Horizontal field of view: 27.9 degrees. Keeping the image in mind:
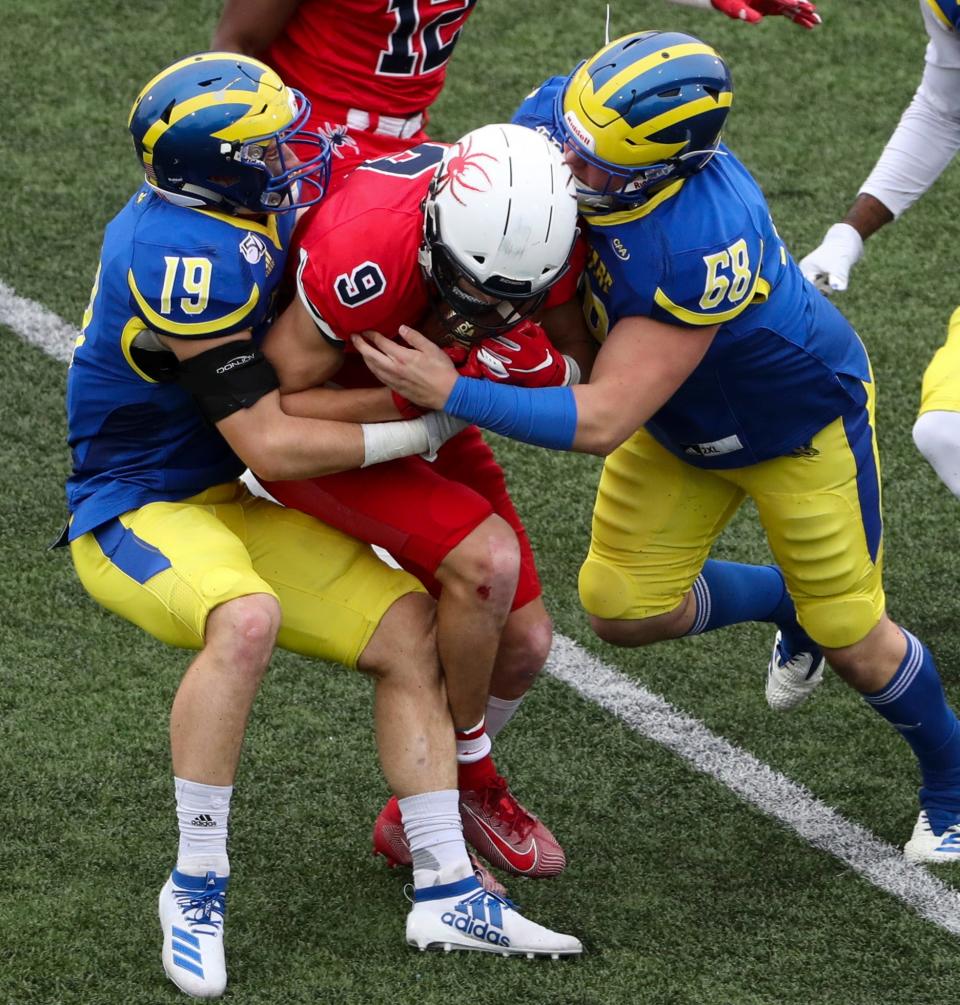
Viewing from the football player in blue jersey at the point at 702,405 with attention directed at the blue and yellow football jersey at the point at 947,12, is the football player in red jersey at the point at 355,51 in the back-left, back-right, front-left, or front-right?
front-left

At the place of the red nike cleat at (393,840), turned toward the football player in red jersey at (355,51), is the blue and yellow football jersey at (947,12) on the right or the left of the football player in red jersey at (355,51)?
right

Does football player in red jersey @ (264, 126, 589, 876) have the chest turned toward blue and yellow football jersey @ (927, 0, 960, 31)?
no

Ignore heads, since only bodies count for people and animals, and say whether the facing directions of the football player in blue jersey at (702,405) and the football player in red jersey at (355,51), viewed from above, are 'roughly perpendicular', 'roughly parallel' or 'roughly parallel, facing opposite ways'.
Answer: roughly perpendicular

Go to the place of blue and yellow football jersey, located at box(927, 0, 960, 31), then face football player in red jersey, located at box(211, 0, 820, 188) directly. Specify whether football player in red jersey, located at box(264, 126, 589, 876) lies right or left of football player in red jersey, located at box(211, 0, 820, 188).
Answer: left

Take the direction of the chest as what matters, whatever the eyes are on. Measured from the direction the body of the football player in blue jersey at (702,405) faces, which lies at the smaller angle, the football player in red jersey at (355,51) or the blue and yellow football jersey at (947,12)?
the football player in red jersey

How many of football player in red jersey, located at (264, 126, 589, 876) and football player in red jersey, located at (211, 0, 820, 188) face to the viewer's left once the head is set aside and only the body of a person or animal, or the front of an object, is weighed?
0

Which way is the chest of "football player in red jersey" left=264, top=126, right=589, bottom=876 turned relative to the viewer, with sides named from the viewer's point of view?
facing the viewer and to the right of the viewer

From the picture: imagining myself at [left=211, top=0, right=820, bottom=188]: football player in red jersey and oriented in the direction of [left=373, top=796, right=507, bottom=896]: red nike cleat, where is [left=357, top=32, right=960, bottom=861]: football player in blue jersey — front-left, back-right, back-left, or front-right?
front-left

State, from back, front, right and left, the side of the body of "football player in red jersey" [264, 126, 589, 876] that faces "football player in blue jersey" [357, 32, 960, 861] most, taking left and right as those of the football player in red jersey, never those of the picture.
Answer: left
